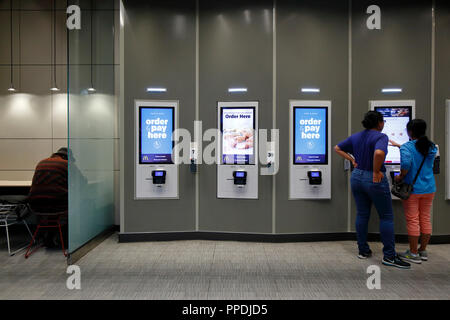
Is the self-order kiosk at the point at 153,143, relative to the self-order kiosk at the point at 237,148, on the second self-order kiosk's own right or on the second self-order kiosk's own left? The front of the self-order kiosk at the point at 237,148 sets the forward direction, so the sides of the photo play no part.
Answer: on the second self-order kiosk's own right

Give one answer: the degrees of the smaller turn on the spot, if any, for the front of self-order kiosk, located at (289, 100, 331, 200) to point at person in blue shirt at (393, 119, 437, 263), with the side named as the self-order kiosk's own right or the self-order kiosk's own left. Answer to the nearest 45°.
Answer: approximately 45° to the self-order kiosk's own left

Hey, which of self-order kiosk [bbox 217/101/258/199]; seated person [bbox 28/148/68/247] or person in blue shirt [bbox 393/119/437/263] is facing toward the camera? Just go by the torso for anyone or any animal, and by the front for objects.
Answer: the self-order kiosk

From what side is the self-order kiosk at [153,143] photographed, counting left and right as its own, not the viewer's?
front

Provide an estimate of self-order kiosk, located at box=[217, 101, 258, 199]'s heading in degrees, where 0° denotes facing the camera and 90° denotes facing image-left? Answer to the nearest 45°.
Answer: approximately 0°

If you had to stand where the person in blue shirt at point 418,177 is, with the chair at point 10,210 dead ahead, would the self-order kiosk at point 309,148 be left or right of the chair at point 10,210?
right

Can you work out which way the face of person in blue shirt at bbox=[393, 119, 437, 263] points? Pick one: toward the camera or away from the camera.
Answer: away from the camera

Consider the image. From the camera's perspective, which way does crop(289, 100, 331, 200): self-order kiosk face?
toward the camera

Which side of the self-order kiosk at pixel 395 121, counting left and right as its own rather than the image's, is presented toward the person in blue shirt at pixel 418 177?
front

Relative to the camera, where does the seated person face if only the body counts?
away from the camera
